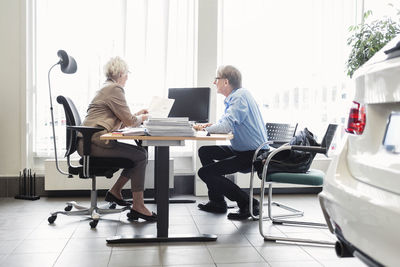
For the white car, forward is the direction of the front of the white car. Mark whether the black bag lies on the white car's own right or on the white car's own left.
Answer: on the white car's own left

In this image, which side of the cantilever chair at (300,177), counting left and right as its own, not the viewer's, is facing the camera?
left

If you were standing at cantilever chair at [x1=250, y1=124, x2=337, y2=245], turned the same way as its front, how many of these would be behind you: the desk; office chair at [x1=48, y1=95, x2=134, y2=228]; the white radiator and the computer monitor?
0

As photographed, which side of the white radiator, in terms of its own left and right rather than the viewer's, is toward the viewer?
front

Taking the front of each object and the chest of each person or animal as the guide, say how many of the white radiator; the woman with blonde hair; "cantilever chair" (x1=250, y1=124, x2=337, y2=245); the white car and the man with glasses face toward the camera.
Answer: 1

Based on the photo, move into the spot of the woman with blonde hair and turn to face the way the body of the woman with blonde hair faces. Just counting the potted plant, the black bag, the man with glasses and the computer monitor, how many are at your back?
0

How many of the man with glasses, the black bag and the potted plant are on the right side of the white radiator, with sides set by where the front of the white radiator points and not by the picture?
0

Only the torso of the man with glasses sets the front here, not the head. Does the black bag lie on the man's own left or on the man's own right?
on the man's own left

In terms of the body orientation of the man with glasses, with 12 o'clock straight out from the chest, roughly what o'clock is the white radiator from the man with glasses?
The white radiator is roughly at 1 o'clock from the man with glasses.

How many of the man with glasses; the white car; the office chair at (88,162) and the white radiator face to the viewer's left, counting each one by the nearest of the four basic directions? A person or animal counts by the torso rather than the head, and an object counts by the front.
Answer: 1

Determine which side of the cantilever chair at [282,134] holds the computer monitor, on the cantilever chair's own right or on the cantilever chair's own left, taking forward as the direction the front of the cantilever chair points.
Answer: on the cantilever chair's own right

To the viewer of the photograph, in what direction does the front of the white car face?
facing away from the viewer and to the right of the viewer

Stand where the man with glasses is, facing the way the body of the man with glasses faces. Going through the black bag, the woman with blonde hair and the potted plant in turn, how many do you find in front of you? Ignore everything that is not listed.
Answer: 1

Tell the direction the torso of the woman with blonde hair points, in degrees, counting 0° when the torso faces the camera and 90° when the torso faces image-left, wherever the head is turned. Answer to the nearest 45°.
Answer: approximately 270°

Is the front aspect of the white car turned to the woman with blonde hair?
no

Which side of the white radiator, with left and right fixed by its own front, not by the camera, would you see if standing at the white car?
front

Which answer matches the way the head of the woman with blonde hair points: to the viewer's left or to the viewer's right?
to the viewer's right

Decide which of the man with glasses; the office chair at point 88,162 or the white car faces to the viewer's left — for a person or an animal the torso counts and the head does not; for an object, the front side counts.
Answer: the man with glasses
